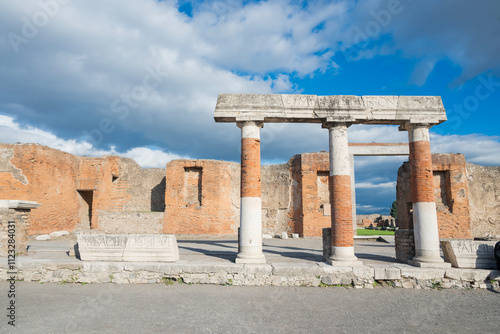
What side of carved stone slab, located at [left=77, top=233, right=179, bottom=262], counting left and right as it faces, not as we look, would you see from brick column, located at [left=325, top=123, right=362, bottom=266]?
left

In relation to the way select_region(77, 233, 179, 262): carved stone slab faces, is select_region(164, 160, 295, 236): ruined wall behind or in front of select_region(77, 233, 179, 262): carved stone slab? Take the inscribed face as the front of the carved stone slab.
behind

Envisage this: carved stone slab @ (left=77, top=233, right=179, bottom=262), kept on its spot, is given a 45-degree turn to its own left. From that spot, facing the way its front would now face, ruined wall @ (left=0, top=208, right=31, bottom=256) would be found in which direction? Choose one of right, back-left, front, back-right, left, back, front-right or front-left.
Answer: back

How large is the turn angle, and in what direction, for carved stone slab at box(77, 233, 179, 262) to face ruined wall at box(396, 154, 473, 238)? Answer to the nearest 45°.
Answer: approximately 90° to its left

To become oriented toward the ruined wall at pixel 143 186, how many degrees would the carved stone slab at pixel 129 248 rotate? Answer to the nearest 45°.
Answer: approximately 180°

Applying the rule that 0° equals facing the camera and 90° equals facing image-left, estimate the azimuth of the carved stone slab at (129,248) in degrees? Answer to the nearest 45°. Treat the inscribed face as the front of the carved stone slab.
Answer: approximately 0°
